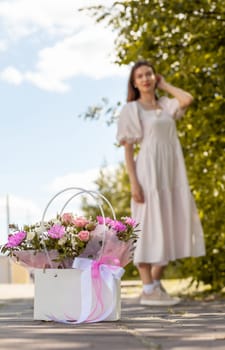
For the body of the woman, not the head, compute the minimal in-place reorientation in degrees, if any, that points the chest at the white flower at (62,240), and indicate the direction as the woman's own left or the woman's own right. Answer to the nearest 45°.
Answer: approximately 45° to the woman's own right

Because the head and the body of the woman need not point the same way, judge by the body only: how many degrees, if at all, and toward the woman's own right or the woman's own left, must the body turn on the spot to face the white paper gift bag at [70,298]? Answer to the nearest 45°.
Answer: approximately 45° to the woman's own right
